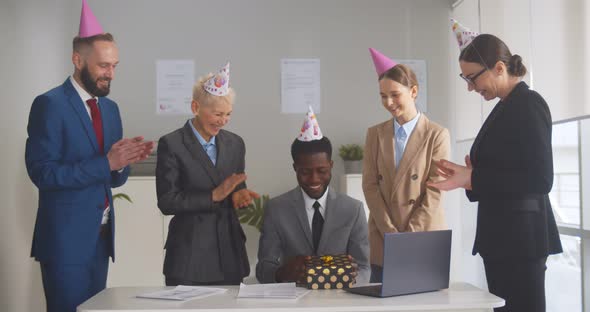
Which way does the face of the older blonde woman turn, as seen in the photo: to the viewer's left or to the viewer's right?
to the viewer's right

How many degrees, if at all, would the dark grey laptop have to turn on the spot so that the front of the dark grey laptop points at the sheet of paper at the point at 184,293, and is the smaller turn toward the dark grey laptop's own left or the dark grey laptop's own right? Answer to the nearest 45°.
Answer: approximately 45° to the dark grey laptop's own left

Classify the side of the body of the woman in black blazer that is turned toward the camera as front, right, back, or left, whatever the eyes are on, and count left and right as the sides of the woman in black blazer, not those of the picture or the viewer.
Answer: left

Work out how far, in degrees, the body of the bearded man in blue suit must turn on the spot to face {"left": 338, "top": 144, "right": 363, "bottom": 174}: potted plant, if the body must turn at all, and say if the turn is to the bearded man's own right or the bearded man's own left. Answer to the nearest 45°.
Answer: approximately 90° to the bearded man's own left

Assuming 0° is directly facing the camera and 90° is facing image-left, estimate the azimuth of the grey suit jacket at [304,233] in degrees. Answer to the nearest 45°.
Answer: approximately 0°

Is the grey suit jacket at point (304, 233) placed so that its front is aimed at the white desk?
yes

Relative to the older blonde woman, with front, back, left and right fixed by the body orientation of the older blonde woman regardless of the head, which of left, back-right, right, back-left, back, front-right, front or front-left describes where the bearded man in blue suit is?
back-right

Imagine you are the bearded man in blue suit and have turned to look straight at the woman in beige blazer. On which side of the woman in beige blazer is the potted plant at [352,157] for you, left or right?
left

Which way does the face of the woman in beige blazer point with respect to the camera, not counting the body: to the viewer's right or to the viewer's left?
to the viewer's left

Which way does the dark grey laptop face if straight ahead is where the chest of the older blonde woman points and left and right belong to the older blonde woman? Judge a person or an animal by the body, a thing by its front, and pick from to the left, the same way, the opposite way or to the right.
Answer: the opposite way

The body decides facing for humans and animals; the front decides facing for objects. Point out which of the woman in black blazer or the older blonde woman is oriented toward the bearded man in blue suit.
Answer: the woman in black blazer

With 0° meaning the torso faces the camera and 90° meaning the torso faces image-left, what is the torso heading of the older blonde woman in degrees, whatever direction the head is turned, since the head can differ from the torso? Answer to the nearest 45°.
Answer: approximately 315°

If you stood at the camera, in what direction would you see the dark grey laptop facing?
facing away from the viewer and to the left of the viewer
